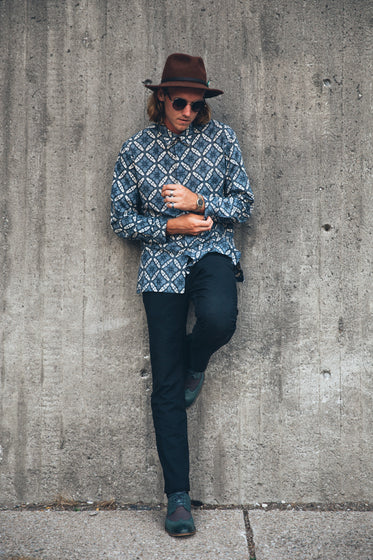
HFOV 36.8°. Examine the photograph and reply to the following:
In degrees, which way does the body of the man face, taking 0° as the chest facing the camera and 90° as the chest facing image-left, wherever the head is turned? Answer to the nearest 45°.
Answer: approximately 0°
